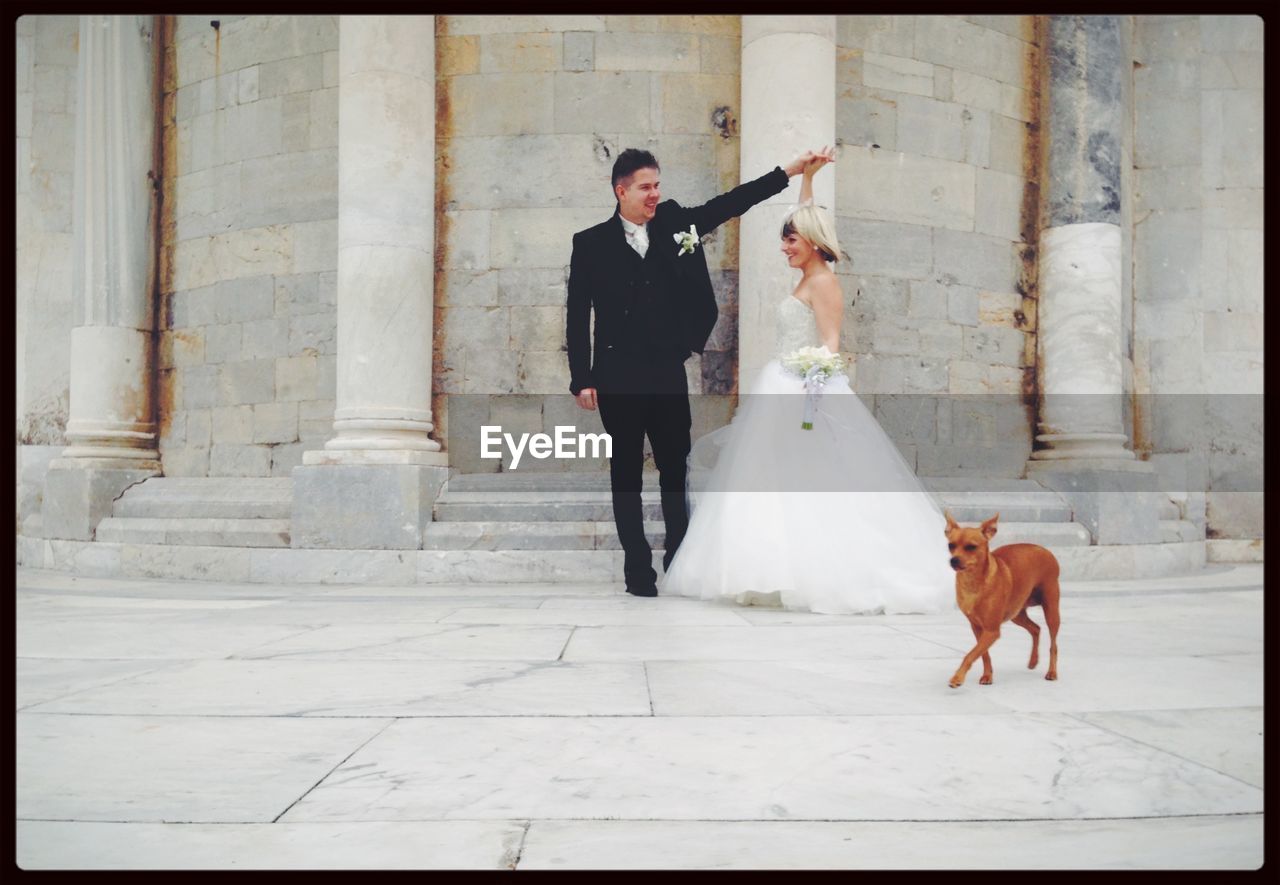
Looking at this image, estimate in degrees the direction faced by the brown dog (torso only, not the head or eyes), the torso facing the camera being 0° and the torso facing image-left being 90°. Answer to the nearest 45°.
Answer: approximately 45°

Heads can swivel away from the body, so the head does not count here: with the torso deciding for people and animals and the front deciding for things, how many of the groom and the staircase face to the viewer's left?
0

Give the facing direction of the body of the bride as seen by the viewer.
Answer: to the viewer's left

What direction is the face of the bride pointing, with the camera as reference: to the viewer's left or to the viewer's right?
to the viewer's left

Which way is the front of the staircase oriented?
toward the camera

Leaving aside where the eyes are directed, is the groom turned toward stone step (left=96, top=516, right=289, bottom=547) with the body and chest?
no

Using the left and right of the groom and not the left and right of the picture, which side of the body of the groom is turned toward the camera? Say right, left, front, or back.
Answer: front

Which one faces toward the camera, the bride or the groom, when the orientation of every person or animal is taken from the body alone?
the groom

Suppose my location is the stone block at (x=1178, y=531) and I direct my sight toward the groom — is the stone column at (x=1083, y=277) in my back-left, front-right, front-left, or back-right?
front-right

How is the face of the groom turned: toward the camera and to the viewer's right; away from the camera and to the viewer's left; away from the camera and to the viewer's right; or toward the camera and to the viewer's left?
toward the camera and to the viewer's right

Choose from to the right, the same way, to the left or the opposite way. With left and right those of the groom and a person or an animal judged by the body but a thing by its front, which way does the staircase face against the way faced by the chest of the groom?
the same way

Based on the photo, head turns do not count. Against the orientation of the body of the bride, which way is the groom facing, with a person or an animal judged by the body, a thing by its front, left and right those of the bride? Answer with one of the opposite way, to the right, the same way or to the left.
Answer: to the left

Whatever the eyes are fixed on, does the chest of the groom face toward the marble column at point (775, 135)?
no

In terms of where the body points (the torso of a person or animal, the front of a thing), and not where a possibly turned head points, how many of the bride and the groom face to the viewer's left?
1
